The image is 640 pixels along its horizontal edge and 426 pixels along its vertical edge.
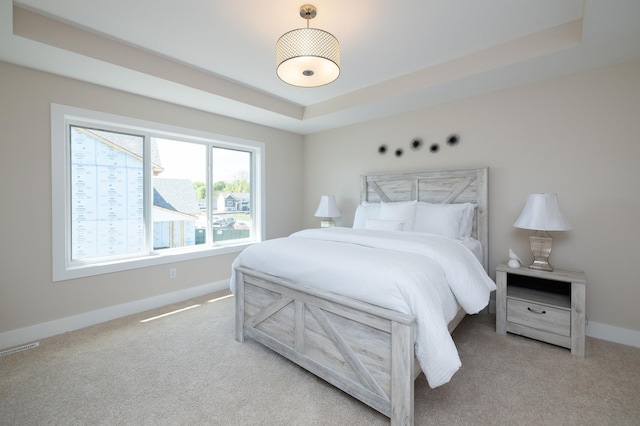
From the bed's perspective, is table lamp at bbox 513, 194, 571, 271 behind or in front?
behind

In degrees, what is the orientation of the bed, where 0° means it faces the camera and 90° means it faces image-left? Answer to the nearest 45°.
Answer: approximately 45°

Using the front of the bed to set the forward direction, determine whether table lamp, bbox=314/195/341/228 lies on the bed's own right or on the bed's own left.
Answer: on the bed's own right

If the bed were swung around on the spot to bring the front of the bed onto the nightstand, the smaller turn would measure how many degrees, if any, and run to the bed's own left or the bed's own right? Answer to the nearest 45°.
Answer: approximately 180°
